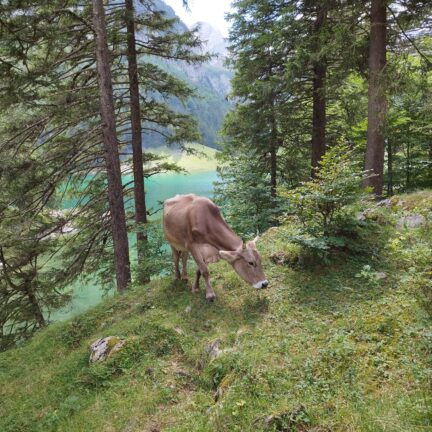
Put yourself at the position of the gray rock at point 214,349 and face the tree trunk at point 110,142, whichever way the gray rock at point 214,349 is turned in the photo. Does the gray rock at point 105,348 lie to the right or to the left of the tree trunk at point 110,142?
left

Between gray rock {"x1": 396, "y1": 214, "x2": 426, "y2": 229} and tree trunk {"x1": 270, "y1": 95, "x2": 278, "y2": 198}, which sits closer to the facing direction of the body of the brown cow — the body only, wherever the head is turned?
the gray rock

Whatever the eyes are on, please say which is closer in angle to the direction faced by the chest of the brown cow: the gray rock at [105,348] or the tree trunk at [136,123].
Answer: the gray rock

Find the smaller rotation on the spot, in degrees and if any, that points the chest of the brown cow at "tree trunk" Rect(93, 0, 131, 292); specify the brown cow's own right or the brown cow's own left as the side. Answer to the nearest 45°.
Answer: approximately 180°

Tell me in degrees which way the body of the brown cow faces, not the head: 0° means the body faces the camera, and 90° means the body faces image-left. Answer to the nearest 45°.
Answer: approximately 315°

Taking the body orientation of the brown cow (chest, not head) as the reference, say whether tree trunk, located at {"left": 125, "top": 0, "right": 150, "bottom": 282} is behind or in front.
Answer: behind

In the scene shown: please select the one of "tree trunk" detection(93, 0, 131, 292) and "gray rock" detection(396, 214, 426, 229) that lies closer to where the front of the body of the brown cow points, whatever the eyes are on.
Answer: the gray rock

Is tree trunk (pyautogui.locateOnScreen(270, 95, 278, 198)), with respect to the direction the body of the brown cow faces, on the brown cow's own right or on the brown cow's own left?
on the brown cow's own left

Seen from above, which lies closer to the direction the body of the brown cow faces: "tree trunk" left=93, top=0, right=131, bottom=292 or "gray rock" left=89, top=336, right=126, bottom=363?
the gray rock

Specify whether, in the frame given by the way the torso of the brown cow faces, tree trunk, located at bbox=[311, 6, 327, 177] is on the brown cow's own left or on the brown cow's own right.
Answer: on the brown cow's own left
